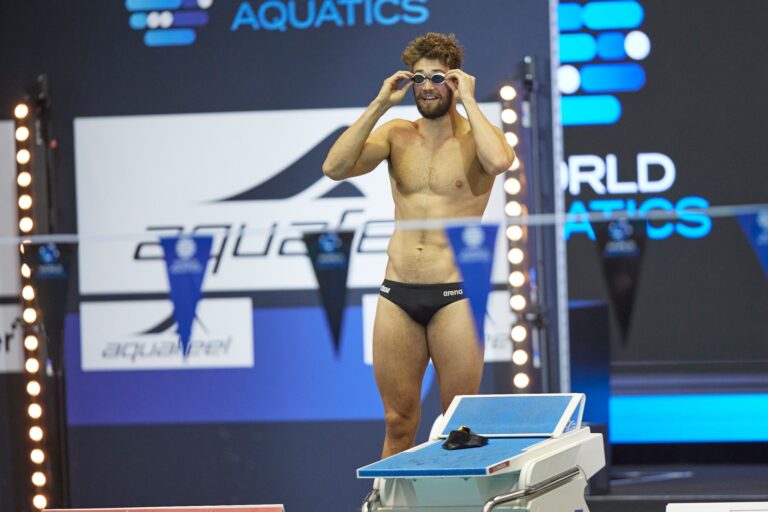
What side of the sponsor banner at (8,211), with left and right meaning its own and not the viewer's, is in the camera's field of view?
front

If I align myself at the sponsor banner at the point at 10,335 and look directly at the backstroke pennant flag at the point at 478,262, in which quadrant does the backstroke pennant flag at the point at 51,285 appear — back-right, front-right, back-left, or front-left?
front-right

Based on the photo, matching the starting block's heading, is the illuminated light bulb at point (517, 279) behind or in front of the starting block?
behind

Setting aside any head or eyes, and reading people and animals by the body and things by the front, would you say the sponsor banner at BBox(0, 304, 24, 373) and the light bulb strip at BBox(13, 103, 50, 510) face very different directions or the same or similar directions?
same or similar directions

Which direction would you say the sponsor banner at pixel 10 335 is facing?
toward the camera

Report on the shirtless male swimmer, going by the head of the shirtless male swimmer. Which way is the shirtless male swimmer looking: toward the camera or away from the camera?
toward the camera

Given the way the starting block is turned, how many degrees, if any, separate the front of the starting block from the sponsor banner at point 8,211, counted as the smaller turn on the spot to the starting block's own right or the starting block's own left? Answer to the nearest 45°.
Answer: approximately 90° to the starting block's own right

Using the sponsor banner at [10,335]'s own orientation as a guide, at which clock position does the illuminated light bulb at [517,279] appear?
The illuminated light bulb is roughly at 10 o'clock from the sponsor banner.

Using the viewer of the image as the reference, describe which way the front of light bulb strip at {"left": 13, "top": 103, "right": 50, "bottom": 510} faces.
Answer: facing the viewer

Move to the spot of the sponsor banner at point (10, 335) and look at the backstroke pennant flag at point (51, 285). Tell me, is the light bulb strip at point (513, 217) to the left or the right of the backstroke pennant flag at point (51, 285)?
left

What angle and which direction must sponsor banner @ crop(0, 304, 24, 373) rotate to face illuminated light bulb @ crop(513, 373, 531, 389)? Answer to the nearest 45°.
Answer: approximately 45° to its left
